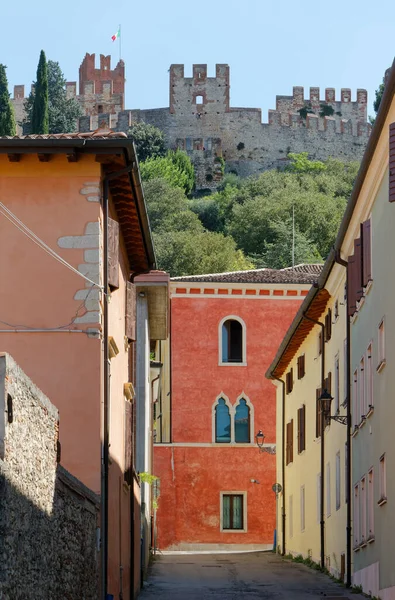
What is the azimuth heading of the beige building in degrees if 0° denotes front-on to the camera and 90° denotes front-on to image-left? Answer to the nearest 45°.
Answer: approximately 90°

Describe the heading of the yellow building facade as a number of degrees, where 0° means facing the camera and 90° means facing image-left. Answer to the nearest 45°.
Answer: approximately 90°

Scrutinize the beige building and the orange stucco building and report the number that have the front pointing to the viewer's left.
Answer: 1

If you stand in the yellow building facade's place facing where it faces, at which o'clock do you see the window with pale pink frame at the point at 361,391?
The window with pale pink frame is roughly at 9 o'clock from the yellow building facade.

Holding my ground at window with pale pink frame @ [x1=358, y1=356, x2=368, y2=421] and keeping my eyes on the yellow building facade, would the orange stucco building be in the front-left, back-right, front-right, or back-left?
back-left

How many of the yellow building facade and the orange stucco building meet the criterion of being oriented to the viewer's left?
1

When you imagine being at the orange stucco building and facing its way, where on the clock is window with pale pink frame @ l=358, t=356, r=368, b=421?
The window with pale pink frame is roughly at 12 o'clock from the orange stucco building.

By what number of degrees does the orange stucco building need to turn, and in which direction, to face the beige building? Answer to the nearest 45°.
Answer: approximately 45° to its left

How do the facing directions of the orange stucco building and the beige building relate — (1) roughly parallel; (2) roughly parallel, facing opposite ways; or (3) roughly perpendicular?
roughly parallel, facing opposite ways

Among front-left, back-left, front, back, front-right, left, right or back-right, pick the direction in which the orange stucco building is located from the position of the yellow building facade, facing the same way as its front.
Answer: left

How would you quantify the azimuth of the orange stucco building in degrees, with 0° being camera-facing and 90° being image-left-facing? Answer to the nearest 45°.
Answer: approximately 270°
